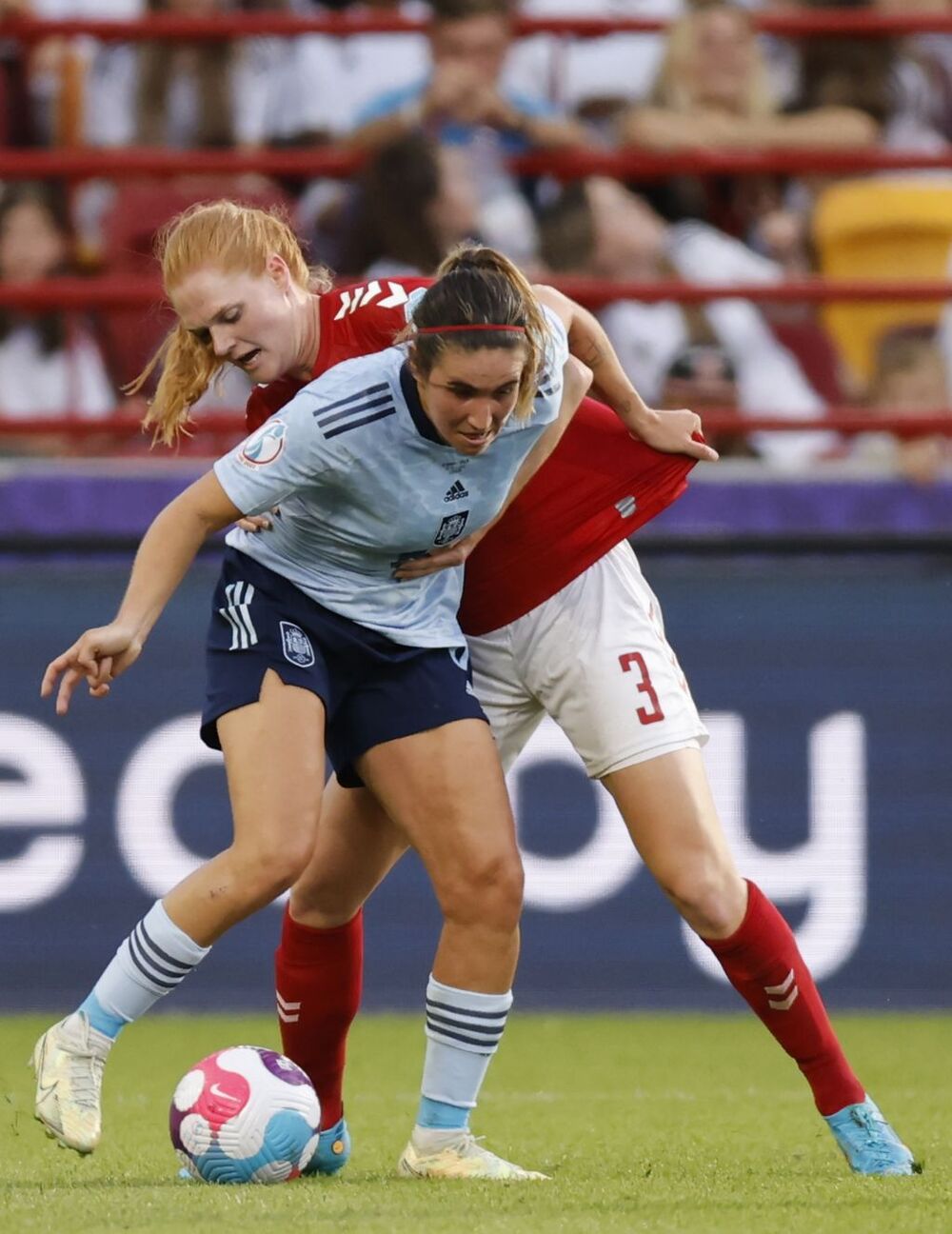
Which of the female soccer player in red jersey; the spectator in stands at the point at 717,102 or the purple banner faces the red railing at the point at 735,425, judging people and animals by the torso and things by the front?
the spectator in stands

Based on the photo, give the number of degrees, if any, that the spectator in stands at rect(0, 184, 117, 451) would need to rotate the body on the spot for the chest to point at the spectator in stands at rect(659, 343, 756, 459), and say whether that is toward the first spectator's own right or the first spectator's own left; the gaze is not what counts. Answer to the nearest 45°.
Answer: approximately 90° to the first spectator's own left

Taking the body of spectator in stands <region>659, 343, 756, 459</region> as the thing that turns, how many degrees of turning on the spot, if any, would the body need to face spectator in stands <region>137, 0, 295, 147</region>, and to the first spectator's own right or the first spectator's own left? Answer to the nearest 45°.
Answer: approximately 135° to the first spectator's own right

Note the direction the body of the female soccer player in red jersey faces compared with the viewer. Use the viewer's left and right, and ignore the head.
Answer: facing the viewer and to the left of the viewer

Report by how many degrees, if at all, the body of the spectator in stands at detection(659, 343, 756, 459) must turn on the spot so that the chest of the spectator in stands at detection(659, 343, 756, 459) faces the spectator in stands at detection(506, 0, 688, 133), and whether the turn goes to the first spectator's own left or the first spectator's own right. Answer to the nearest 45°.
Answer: approximately 180°

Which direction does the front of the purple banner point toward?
toward the camera

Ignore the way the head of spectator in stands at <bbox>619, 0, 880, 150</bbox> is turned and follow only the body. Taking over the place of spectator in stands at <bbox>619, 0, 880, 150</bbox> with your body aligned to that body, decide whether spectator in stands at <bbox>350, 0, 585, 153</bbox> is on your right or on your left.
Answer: on your right

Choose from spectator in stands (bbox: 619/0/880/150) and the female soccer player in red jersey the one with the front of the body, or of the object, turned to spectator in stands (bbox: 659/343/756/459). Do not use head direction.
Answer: spectator in stands (bbox: 619/0/880/150)

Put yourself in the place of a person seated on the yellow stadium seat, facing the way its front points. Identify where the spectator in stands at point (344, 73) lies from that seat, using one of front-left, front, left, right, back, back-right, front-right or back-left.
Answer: right

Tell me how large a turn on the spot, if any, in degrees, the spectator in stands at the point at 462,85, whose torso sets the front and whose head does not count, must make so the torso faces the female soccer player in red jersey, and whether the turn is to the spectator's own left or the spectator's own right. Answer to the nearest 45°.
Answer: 0° — they already face them

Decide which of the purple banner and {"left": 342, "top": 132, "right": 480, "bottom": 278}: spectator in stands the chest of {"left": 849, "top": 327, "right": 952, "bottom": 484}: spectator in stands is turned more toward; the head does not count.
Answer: the purple banner

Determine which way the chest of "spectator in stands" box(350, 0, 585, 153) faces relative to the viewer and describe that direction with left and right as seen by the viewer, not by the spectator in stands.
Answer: facing the viewer

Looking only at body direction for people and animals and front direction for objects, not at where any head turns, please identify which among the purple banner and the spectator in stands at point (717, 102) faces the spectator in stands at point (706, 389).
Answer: the spectator in stands at point (717, 102)

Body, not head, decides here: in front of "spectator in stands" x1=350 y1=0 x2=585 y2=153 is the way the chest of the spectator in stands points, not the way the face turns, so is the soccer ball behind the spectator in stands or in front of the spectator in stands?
in front
